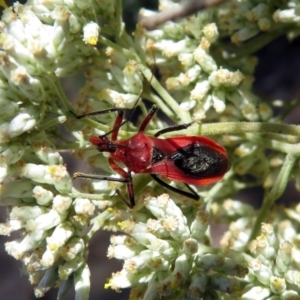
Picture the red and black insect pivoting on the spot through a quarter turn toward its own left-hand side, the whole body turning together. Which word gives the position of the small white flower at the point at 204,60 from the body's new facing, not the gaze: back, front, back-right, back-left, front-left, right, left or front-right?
back-left

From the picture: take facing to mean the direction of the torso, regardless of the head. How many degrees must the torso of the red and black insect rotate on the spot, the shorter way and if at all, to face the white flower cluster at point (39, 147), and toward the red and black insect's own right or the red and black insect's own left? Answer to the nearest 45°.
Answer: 0° — it already faces it

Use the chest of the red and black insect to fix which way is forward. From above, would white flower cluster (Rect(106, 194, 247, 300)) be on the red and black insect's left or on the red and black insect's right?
on the red and black insect's left

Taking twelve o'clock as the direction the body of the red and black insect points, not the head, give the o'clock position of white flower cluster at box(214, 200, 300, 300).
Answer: The white flower cluster is roughly at 8 o'clock from the red and black insect.

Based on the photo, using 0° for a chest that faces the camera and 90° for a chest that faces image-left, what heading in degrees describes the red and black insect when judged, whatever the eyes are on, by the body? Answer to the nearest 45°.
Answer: approximately 90°
